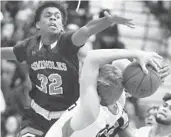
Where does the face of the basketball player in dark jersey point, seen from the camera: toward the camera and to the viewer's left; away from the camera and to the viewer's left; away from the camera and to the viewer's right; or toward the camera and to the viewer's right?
toward the camera and to the viewer's right

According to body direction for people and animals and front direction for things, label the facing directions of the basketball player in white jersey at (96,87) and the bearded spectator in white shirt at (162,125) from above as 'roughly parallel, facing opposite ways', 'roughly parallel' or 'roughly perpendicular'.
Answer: roughly perpendicular

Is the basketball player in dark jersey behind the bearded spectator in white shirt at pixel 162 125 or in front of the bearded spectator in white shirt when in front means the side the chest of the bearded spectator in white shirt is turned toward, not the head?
in front

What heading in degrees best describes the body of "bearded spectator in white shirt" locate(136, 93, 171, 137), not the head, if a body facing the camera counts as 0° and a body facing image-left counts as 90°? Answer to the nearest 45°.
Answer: approximately 45°
